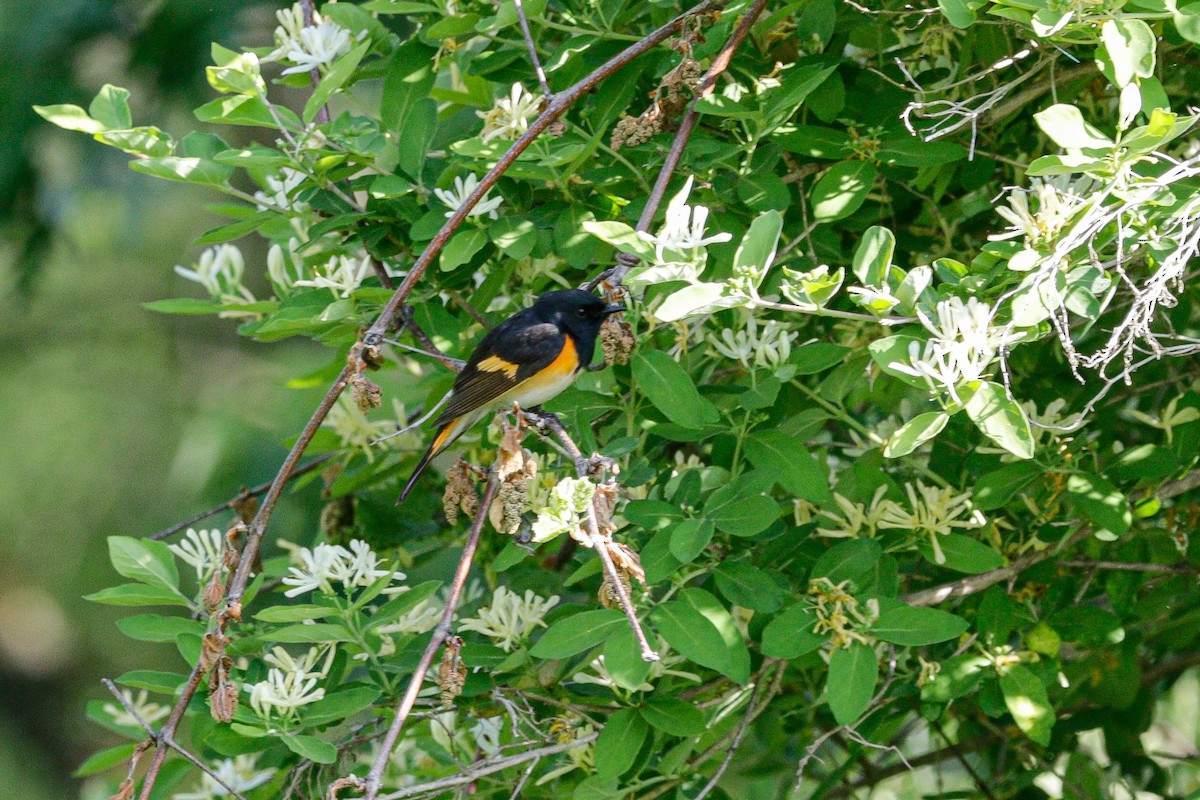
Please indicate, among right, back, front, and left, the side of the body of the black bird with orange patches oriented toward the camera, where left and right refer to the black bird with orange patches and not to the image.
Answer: right

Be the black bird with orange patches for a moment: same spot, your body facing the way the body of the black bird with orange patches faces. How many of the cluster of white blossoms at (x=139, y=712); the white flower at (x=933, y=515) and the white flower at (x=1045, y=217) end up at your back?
1

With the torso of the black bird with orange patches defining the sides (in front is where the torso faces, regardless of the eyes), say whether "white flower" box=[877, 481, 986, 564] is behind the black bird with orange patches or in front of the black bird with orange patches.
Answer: in front
